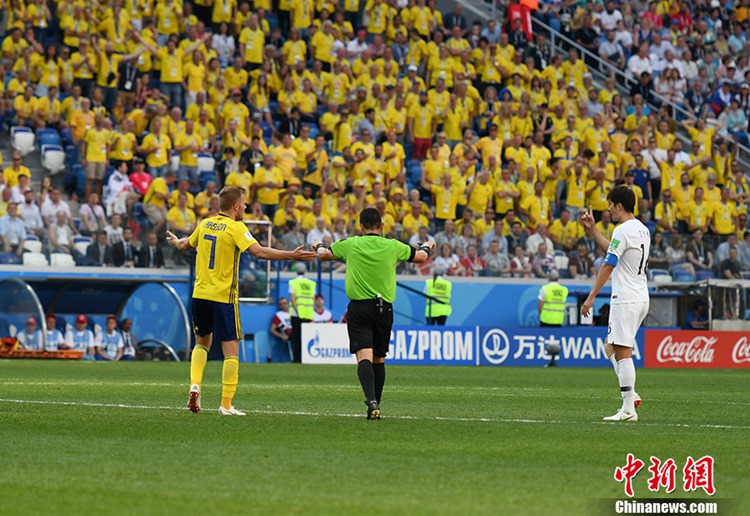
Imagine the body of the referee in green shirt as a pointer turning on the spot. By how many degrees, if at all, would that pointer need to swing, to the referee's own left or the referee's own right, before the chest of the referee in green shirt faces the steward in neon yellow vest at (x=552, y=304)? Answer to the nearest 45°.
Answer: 0° — they already face them

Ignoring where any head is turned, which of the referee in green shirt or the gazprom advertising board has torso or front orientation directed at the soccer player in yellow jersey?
the gazprom advertising board

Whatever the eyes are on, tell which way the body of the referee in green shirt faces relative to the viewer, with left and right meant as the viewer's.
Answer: facing away from the viewer

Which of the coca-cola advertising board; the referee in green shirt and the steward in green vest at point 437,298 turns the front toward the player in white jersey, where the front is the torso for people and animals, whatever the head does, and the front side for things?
the coca-cola advertising board

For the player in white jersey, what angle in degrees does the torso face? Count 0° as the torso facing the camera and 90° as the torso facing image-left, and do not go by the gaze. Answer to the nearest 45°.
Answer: approximately 90°

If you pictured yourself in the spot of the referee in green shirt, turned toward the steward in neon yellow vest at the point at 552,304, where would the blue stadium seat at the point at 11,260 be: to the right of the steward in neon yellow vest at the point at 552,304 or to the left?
left

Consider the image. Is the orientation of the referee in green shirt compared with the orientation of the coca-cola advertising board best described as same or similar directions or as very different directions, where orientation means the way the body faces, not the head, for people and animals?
very different directions

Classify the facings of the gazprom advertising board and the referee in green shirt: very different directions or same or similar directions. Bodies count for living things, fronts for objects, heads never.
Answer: very different directions
